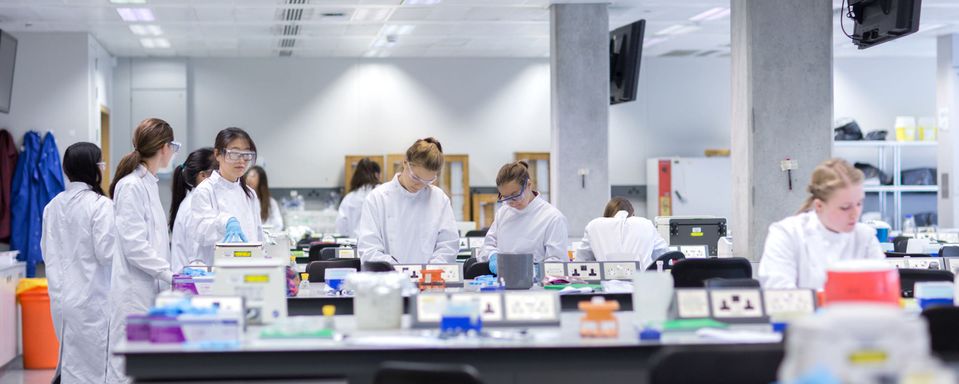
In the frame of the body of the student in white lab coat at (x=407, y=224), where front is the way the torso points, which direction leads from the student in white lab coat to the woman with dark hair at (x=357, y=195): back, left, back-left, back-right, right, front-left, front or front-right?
back

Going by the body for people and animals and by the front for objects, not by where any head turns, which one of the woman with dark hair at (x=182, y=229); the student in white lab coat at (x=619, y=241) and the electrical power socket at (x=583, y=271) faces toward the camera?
the electrical power socket

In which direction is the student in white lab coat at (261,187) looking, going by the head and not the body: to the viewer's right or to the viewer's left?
to the viewer's left

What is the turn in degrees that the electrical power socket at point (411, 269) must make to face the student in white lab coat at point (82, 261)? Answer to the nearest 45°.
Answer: approximately 90° to its right

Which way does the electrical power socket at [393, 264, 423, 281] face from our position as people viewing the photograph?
facing the viewer

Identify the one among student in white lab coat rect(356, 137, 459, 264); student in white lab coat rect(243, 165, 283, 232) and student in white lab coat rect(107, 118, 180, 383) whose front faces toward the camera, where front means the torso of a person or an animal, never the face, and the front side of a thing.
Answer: student in white lab coat rect(356, 137, 459, 264)

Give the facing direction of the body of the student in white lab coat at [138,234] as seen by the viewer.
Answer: to the viewer's right

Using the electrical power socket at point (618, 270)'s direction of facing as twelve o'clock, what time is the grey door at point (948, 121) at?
The grey door is roughly at 7 o'clock from the electrical power socket.

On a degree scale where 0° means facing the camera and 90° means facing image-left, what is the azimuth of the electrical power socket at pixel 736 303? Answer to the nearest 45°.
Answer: approximately 0°

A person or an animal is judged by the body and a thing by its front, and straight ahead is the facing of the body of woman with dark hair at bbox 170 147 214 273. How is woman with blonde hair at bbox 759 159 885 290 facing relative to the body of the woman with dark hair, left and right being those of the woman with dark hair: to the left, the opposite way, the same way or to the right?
to the right
